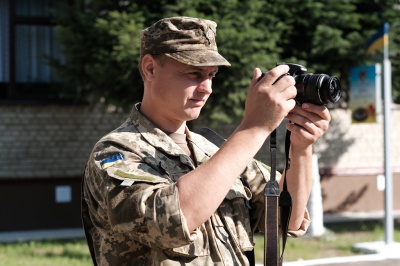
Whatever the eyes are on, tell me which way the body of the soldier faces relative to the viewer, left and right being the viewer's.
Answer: facing the viewer and to the right of the viewer
